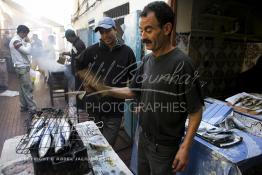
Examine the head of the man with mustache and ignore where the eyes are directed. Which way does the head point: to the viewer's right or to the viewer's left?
to the viewer's left

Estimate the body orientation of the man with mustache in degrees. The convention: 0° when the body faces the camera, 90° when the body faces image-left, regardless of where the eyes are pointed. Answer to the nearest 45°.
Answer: approximately 45°

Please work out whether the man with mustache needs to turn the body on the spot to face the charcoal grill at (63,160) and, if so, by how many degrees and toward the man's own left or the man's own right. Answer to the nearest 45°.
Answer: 0° — they already face it

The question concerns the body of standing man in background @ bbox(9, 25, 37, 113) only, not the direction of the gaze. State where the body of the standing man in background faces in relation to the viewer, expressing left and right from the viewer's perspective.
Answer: facing to the right of the viewer
